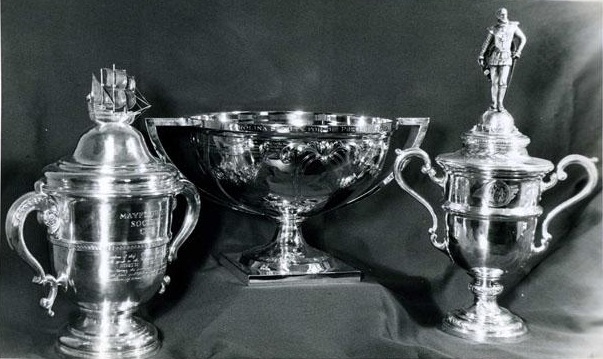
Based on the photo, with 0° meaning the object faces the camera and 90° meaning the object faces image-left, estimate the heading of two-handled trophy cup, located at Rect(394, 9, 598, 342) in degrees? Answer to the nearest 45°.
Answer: approximately 0°

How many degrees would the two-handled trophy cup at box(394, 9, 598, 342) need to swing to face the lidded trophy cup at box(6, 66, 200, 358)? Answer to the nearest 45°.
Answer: approximately 45° to its right

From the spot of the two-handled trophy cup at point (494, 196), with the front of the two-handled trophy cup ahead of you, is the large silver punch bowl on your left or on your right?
on your right
